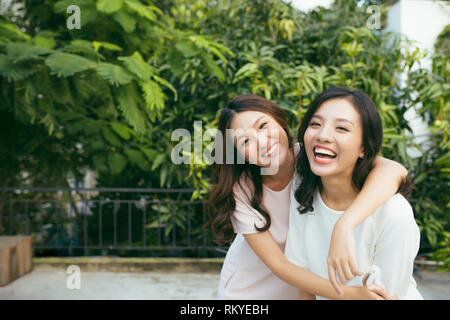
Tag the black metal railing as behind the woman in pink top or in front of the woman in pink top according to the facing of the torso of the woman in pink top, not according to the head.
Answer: behind

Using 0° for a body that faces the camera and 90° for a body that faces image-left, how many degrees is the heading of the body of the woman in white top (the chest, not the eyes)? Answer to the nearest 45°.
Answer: approximately 45°

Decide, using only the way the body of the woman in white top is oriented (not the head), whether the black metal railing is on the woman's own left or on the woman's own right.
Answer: on the woman's own right

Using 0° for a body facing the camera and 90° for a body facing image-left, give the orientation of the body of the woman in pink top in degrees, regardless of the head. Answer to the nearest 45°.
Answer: approximately 315°

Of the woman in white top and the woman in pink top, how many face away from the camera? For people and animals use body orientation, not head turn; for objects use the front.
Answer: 0
